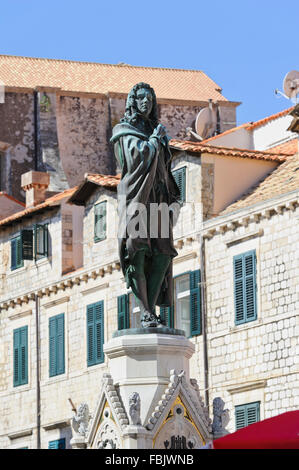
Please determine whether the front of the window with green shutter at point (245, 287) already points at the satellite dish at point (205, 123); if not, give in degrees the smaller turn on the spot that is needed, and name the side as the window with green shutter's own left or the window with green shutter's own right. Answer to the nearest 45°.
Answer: approximately 135° to the window with green shutter's own right

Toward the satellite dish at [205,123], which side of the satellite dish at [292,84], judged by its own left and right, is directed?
front

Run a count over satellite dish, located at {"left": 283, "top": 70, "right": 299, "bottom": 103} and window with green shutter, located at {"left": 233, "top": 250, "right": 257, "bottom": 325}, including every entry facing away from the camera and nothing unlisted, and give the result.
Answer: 0

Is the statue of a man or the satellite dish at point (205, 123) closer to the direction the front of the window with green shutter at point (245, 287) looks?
the statue of a man

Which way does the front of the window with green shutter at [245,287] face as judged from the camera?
facing the viewer and to the left of the viewer

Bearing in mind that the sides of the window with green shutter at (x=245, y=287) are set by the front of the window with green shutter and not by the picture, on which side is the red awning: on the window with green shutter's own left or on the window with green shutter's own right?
on the window with green shutter's own left
